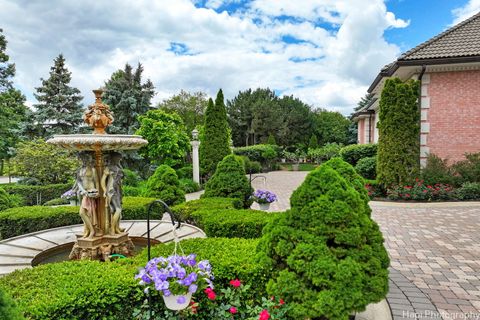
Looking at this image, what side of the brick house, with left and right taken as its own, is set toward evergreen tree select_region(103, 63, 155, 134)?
front

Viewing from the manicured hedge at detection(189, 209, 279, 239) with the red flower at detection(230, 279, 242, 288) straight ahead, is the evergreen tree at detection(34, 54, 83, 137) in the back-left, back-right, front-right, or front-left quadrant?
back-right

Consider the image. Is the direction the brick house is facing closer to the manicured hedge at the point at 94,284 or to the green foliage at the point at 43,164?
the green foliage

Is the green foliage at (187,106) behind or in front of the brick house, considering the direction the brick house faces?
in front

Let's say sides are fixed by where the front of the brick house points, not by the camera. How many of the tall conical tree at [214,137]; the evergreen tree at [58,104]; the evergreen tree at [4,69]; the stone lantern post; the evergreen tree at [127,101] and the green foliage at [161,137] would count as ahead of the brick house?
6

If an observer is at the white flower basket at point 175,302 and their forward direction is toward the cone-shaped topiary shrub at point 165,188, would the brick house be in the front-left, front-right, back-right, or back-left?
front-right

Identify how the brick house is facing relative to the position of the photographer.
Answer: facing to the left of the viewer

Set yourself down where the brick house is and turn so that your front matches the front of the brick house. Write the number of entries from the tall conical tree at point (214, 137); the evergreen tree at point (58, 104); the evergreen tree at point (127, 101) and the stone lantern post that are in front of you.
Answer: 4

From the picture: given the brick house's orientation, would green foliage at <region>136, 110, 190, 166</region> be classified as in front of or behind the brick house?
in front

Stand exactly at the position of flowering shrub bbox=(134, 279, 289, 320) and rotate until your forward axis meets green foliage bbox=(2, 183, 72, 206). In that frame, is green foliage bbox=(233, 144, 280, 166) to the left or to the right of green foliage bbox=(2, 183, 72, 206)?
right
